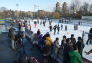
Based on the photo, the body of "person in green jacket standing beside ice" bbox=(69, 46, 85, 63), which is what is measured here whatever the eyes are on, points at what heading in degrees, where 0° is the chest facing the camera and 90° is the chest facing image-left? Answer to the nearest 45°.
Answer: approximately 225°
